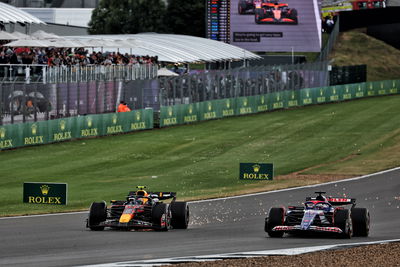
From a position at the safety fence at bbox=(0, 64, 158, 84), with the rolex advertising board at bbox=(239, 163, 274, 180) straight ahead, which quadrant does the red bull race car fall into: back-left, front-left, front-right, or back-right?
front-right

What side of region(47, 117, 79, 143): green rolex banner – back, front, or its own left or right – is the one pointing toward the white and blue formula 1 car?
front

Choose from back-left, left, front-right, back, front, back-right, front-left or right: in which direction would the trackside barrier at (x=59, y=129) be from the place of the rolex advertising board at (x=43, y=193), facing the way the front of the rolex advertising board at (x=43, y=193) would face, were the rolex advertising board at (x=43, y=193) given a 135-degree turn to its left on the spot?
front-left

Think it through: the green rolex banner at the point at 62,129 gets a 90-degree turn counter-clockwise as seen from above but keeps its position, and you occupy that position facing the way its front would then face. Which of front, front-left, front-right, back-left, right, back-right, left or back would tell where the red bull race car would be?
right

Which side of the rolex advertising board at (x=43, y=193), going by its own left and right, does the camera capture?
front

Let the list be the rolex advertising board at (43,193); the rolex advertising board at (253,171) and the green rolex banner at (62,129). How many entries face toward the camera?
3

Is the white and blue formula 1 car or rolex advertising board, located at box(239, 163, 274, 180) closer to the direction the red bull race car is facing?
the white and blue formula 1 car

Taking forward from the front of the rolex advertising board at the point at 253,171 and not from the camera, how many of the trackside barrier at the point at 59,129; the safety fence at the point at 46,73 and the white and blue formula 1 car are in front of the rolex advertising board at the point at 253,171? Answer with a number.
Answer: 1

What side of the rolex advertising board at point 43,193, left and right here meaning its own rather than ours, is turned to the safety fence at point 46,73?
back

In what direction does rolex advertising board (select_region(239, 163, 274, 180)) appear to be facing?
toward the camera
